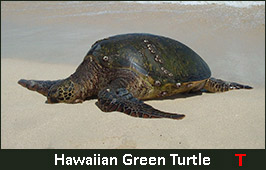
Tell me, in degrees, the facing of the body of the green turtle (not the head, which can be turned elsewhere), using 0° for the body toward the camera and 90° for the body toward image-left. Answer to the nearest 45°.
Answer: approximately 45°
